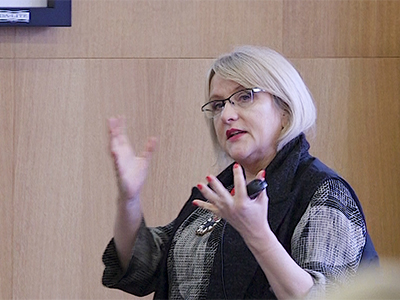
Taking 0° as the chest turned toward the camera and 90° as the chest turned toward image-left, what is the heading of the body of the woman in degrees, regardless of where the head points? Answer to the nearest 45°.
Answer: approximately 45°

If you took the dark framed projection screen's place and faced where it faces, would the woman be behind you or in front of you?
in front

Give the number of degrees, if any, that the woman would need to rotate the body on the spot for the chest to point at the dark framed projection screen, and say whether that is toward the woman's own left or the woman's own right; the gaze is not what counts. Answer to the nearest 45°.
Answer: approximately 90° to the woman's own right

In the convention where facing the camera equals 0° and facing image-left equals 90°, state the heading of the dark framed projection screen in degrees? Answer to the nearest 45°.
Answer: approximately 0°

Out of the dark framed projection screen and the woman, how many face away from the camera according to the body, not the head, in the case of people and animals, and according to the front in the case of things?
0
